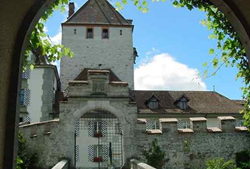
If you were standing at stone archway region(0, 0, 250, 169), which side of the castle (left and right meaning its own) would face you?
front

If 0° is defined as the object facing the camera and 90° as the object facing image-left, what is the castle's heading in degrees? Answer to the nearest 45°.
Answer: approximately 0°
